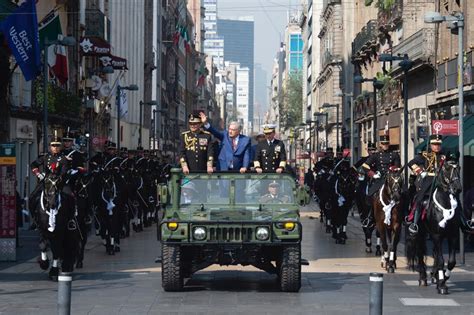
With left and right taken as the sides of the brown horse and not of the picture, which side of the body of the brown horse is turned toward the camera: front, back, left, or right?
front

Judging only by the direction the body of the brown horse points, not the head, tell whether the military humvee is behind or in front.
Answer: in front

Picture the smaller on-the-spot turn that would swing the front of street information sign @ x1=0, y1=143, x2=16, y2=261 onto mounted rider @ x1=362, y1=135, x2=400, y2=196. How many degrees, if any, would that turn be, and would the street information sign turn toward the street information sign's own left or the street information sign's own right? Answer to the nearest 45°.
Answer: approximately 90° to the street information sign's own left

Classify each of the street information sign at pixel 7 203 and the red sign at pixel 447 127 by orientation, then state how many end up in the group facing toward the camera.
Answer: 2

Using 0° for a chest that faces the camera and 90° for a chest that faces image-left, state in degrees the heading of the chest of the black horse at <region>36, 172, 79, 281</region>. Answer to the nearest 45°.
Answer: approximately 0°

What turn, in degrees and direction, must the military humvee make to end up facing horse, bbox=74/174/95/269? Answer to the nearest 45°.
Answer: approximately 135° to its right

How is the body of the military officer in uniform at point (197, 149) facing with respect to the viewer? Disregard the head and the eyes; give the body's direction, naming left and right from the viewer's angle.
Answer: facing the viewer

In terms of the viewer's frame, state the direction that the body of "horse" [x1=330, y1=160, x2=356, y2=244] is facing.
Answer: toward the camera
